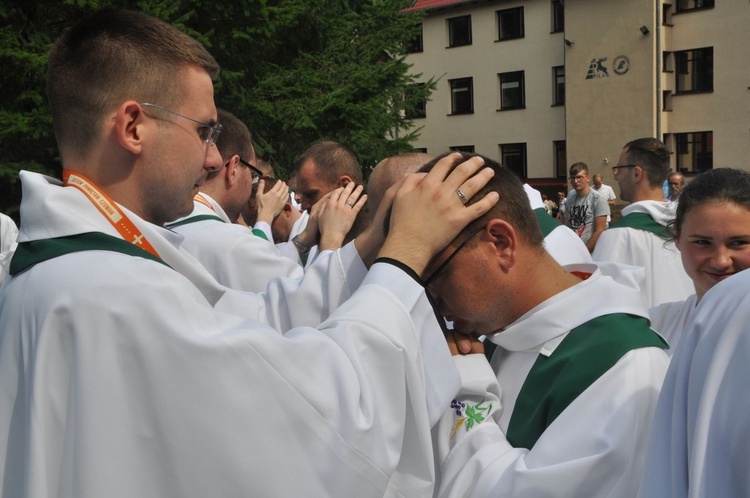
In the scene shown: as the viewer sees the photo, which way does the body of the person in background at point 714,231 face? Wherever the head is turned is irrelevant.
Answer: toward the camera

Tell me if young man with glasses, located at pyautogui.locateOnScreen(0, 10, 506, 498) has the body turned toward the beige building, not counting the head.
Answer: no

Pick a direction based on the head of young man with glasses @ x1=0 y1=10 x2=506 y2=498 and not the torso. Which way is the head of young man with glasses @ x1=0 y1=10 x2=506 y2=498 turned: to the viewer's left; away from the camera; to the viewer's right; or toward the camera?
to the viewer's right

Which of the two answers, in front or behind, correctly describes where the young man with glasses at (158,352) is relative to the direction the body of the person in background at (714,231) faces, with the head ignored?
in front

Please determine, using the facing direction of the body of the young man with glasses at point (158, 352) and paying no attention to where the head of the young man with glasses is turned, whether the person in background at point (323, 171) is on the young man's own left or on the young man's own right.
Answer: on the young man's own left

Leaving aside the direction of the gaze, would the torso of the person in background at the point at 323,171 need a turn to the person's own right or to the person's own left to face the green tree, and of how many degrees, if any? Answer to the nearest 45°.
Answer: approximately 135° to the person's own right

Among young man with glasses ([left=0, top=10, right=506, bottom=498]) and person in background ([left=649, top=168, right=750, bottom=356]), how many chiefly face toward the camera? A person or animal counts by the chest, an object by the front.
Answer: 1

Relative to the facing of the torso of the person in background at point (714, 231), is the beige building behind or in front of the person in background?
behind

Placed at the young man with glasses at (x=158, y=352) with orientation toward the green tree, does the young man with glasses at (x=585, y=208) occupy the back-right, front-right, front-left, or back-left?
front-right

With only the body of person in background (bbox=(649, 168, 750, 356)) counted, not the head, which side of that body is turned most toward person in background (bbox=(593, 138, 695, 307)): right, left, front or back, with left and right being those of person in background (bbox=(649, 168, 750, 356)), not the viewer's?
back

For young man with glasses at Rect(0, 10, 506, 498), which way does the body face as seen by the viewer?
to the viewer's right

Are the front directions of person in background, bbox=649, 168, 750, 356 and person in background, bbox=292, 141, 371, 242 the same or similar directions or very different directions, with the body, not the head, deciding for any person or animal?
same or similar directions

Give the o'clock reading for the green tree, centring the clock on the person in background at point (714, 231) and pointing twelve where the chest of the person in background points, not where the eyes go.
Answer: The green tree is roughly at 5 o'clock from the person in background.

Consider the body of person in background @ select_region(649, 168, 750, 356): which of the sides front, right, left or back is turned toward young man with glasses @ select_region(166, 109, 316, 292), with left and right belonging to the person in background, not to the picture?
right

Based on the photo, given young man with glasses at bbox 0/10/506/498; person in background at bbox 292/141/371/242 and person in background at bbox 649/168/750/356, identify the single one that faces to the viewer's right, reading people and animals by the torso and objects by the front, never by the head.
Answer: the young man with glasses
